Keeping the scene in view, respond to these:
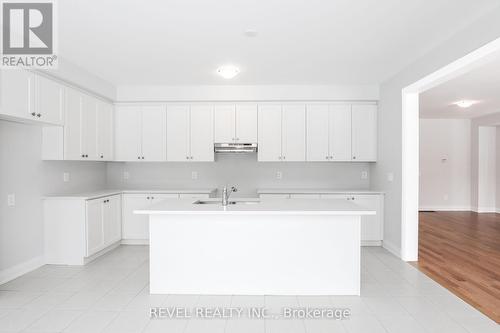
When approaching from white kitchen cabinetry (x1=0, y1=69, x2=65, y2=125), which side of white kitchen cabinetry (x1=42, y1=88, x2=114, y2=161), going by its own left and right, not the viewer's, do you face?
right

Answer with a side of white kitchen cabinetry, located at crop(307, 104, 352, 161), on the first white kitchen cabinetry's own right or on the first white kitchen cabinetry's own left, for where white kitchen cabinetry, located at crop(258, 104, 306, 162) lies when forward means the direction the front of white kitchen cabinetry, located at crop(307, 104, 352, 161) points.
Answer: on the first white kitchen cabinetry's own right

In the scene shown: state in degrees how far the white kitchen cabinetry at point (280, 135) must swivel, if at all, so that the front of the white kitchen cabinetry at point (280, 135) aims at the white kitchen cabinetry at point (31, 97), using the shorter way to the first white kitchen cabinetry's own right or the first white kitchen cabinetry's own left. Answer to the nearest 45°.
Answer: approximately 45° to the first white kitchen cabinetry's own right

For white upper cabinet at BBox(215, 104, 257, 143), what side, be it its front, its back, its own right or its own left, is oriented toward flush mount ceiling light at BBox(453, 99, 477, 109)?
left

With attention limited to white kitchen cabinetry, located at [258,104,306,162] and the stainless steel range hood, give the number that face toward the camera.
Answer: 2

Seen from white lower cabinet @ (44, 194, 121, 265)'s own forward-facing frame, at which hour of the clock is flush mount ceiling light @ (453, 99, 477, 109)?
The flush mount ceiling light is roughly at 11 o'clock from the white lower cabinet.

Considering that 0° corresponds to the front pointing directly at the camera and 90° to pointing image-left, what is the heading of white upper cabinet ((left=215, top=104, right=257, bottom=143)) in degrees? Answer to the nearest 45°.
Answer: approximately 0°

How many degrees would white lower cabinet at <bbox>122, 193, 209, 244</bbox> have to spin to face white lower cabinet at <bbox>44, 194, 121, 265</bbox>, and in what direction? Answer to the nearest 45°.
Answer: approximately 45° to its right

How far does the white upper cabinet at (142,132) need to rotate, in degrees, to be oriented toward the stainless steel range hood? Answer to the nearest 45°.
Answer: approximately 90° to its left
